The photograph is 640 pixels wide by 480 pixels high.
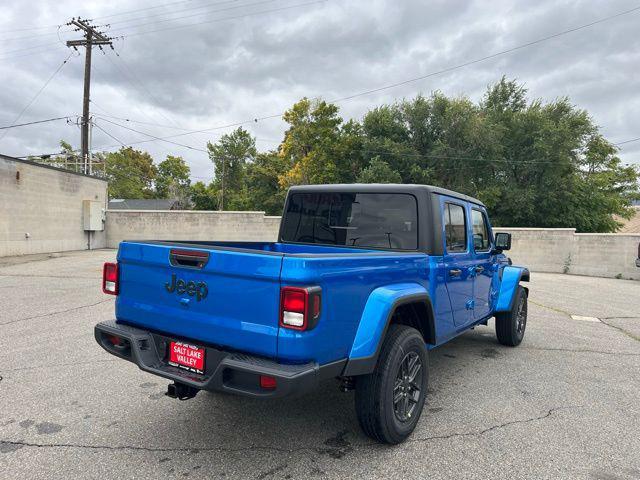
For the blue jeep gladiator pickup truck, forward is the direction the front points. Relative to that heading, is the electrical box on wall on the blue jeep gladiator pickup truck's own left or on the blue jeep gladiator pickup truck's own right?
on the blue jeep gladiator pickup truck's own left

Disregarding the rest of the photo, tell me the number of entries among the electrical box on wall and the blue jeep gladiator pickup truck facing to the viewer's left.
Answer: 0

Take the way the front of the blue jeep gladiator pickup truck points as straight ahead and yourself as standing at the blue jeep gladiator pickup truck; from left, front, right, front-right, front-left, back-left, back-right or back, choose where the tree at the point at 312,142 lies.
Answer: front-left

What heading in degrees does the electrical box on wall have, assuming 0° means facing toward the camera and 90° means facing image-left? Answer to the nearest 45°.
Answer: approximately 315°

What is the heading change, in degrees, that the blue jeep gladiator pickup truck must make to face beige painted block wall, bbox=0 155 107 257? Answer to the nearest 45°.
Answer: approximately 90° to its left

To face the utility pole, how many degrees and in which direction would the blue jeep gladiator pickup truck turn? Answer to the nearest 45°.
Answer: approximately 90° to its left

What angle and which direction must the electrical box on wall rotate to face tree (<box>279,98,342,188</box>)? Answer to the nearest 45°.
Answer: approximately 90° to its left

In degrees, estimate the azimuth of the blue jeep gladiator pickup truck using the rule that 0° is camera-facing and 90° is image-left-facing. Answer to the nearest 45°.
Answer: approximately 225°

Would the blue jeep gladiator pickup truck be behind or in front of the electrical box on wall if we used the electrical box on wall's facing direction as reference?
in front
